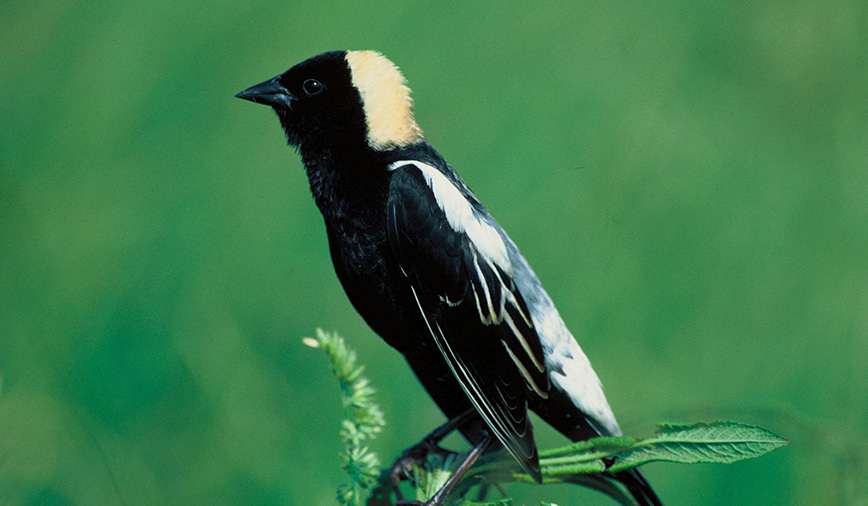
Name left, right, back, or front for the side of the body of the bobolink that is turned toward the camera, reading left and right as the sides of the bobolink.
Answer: left
